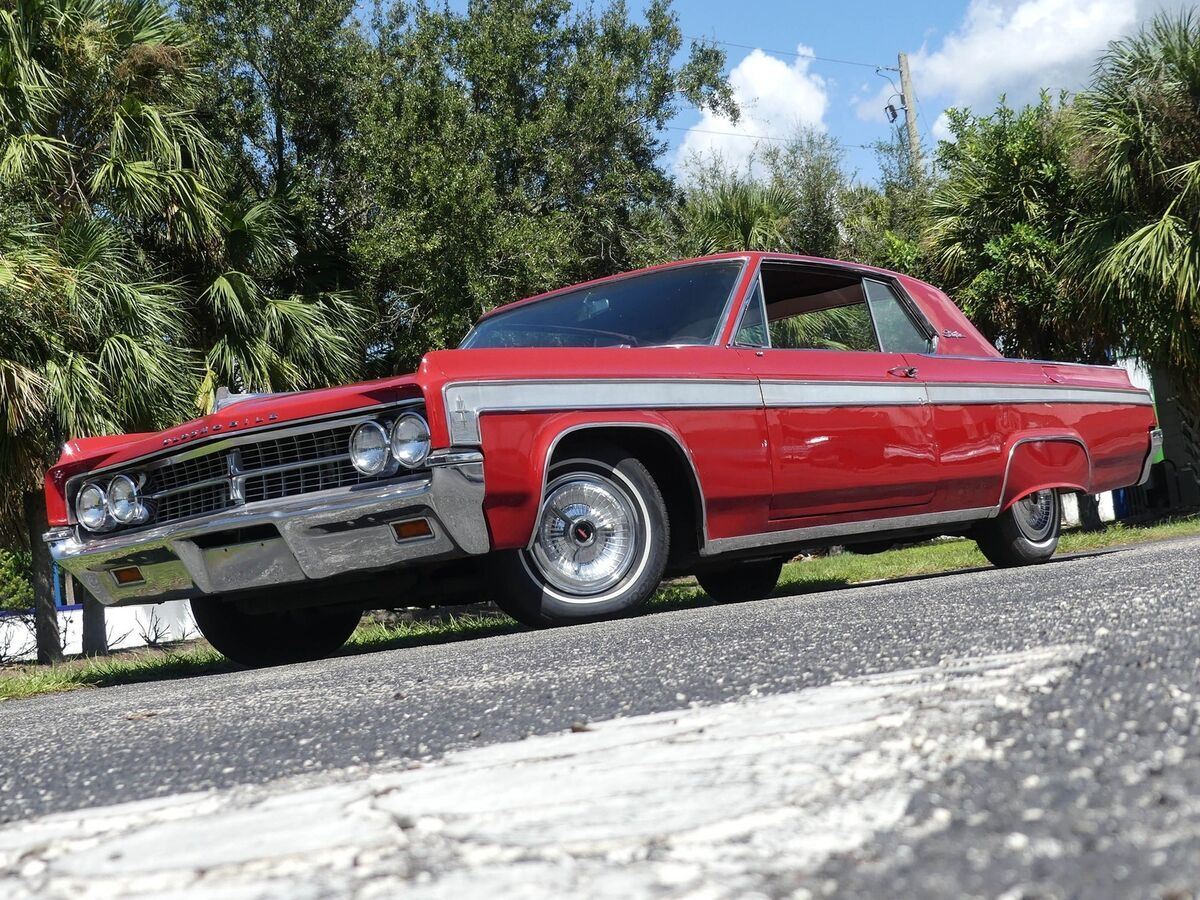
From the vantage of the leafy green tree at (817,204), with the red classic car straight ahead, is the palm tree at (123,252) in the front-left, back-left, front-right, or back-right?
front-right

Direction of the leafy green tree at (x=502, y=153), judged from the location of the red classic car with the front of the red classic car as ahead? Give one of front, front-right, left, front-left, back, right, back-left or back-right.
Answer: back-right

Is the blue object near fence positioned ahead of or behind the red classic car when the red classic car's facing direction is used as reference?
behind

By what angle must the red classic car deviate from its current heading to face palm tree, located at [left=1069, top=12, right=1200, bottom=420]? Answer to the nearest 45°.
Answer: approximately 180°

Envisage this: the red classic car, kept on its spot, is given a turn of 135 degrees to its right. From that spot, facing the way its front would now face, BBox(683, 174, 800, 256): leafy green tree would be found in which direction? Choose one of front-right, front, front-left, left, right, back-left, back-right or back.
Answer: front

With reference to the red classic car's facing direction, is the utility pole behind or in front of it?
behind

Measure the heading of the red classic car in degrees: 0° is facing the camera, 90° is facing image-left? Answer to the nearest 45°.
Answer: approximately 45°

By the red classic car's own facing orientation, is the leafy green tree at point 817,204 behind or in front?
behind

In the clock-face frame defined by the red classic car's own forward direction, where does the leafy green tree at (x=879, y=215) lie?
The leafy green tree is roughly at 5 o'clock from the red classic car.
